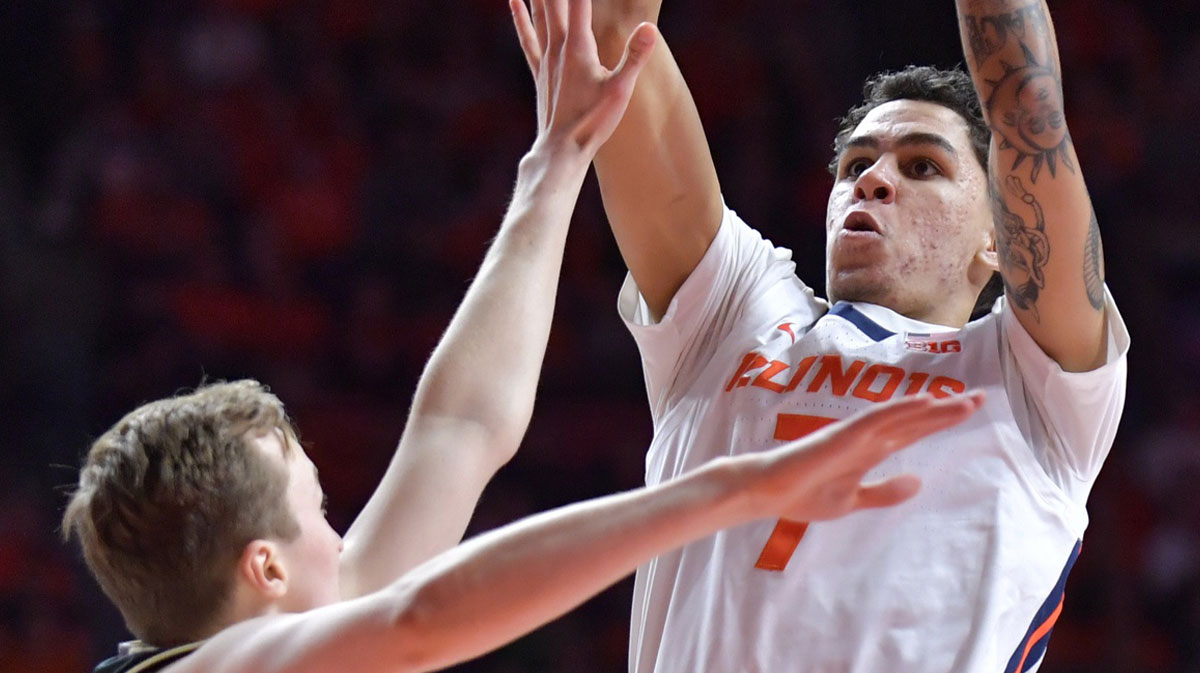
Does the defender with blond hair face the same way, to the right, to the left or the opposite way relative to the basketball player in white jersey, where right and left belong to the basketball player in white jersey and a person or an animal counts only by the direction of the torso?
the opposite way

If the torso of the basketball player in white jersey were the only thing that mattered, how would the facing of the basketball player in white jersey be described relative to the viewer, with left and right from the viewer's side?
facing the viewer and to the left of the viewer

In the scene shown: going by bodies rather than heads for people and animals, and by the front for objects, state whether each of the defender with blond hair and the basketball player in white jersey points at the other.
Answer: yes

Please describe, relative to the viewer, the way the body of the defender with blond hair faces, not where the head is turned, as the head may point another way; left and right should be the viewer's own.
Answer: facing away from the viewer and to the right of the viewer

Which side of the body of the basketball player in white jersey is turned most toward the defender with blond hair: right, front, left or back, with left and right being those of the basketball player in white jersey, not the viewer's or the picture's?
front

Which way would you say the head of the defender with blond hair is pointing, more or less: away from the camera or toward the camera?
away from the camera

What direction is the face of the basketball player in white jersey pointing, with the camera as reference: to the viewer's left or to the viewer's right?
to the viewer's left

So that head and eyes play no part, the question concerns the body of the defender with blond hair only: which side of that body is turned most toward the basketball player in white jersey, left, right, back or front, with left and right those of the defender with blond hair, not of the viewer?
front
